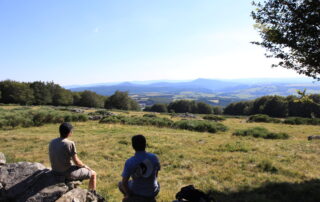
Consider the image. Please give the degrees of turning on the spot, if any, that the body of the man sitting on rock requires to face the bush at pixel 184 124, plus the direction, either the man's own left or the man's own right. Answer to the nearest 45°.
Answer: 0° — they already face it

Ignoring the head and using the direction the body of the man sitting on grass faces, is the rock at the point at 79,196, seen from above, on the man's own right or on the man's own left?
on the man's own left

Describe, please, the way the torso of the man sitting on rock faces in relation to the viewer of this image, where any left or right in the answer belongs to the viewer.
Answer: facing away from the viewer and to the right of the viewer

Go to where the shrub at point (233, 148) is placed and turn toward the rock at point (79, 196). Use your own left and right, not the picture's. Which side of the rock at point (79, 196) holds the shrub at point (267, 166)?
left

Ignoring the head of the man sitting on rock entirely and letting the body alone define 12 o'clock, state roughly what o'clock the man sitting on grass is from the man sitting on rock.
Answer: The man sitting on grass is roughly at 3 o'clock from the man sitting on rock.

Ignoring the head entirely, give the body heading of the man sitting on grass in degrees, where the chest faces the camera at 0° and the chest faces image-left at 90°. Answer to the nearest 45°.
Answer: approximately 180°

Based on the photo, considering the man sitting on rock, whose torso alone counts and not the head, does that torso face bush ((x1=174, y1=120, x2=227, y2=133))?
yes
